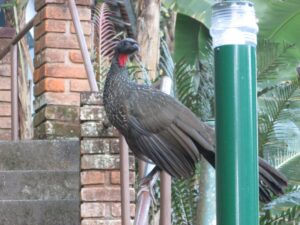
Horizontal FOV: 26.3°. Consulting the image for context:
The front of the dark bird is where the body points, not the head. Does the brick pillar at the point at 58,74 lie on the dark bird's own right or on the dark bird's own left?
on the dark bird's own right

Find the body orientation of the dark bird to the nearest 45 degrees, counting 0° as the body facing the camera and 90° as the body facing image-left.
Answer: approximately 90°

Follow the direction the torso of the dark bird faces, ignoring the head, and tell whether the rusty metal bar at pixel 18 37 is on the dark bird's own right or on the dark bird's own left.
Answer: on the dark bird's own right
